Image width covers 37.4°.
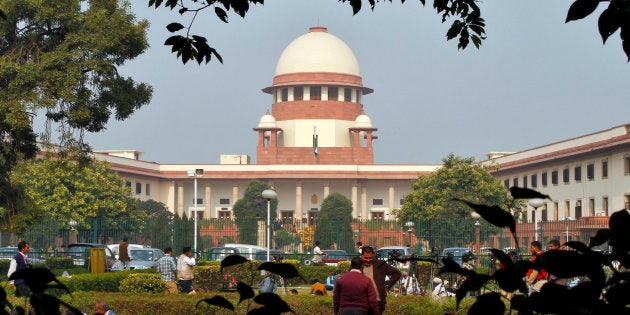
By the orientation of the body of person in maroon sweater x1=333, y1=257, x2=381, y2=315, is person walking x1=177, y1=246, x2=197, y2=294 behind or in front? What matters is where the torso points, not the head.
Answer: in front

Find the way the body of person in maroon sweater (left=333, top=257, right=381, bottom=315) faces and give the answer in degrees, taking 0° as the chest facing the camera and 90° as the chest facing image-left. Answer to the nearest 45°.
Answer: approximately 180°
